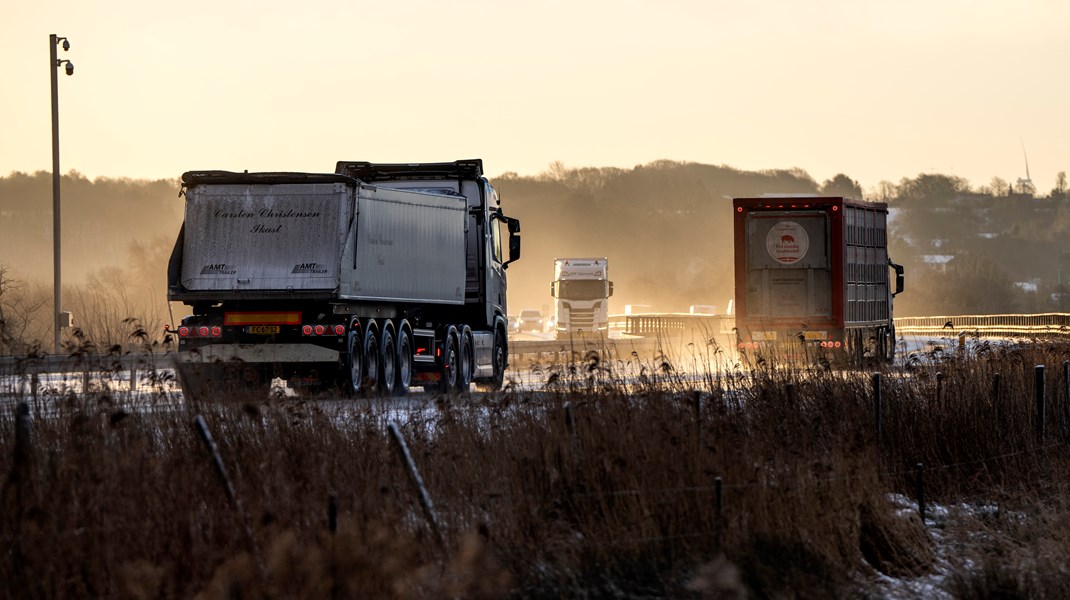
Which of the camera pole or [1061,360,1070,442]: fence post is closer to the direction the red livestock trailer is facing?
the camera pole

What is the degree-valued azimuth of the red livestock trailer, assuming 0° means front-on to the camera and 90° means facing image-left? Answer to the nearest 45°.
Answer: approximately 180°

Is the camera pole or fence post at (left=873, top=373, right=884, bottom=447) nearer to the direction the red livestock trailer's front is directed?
the camera pole

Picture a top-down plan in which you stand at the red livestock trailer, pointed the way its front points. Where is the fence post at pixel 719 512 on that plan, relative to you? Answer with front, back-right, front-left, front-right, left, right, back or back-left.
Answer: back

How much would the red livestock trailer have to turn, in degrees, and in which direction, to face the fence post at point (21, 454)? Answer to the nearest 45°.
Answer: approximately 180°

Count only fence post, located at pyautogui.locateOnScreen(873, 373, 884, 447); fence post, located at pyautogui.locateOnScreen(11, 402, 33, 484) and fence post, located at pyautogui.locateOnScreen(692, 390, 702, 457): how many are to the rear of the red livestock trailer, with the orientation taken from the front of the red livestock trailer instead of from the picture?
3

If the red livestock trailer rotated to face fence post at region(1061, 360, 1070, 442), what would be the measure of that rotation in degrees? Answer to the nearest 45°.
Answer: approximately 180°

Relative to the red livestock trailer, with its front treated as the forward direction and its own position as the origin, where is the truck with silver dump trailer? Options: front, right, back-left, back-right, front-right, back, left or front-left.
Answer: back-left

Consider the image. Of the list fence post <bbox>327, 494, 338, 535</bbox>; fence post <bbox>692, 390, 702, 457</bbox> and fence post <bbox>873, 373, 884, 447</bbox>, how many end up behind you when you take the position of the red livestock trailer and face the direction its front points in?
3

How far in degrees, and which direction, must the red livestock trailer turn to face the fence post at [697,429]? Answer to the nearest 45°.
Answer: approximately 180°

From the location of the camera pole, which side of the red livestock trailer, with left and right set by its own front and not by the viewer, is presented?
left

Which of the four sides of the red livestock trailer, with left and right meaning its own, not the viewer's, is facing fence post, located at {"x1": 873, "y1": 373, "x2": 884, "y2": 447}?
back

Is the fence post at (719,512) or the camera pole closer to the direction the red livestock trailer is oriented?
the camera pole

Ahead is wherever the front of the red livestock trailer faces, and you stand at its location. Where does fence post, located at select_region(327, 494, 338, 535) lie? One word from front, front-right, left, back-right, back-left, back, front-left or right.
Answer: back
